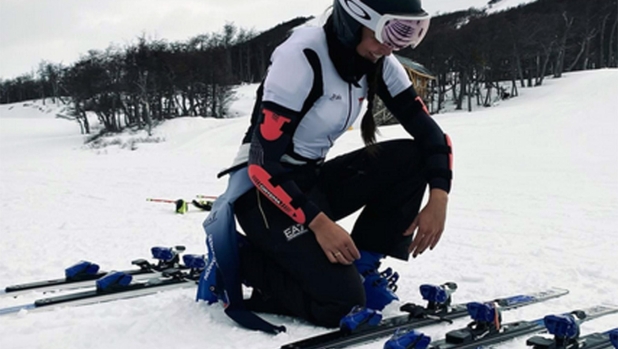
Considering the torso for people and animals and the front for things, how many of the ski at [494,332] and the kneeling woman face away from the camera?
0

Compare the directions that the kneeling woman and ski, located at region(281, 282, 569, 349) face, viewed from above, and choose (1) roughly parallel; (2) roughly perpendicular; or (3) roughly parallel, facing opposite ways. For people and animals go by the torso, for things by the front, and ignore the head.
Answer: roughly perpendicular

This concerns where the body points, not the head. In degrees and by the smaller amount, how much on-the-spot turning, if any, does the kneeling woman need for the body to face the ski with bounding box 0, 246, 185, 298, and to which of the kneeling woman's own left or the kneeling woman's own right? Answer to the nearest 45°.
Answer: approximately 135° to the kneeling woman's own right

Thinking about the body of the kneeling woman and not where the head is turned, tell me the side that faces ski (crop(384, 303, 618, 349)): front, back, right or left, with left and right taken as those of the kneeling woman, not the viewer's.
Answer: front

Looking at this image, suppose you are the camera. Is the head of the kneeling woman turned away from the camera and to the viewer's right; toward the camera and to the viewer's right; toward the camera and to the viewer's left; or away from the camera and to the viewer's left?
toward the camera and to the viewer's right

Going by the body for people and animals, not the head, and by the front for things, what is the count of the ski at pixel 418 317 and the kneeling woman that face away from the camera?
0

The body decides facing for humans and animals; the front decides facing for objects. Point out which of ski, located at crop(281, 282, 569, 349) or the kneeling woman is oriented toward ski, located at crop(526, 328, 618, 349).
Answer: the kneeling woman

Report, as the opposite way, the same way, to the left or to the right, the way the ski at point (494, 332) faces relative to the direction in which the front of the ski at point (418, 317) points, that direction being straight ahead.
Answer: the same way

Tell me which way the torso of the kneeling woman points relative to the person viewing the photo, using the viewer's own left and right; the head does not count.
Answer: facing the viewer and to the right of the viewer
